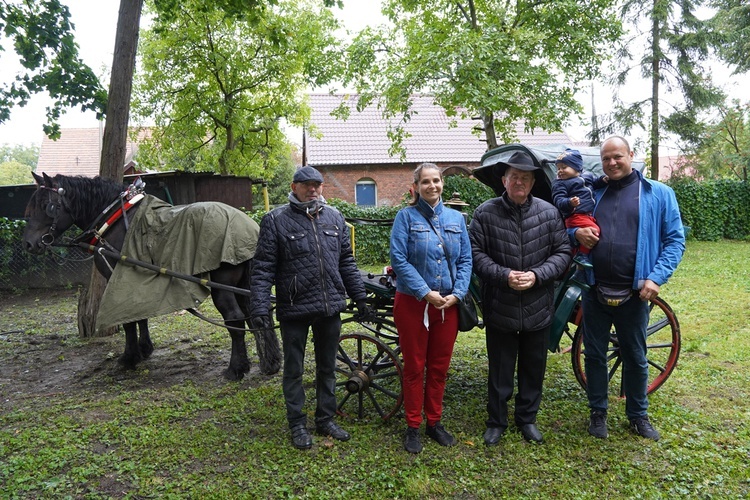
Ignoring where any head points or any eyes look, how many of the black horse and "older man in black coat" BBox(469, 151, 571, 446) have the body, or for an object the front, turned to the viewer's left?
1

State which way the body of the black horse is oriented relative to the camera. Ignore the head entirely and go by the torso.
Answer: to the viewer's left

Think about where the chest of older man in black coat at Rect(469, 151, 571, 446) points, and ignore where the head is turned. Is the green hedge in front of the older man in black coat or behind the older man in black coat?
behind

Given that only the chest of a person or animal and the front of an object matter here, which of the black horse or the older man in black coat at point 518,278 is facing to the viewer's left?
the black horse

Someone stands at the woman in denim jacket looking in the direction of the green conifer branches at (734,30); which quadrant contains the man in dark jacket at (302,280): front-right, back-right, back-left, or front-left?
back-left

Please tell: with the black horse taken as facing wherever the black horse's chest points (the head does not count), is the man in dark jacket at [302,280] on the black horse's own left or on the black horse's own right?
on the black horse's own left

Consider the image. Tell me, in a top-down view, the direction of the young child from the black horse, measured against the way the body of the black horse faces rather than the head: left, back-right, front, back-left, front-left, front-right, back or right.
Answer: back-left

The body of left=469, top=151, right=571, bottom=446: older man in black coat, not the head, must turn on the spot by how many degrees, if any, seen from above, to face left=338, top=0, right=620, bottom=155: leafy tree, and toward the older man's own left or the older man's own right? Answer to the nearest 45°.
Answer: approximately 180°

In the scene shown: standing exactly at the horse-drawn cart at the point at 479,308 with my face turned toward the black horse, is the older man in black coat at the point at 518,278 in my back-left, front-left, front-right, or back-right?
back-left
